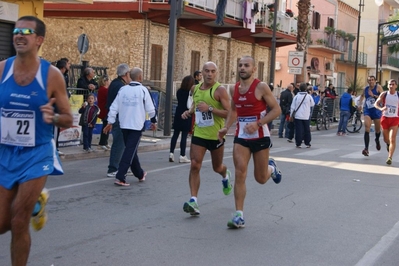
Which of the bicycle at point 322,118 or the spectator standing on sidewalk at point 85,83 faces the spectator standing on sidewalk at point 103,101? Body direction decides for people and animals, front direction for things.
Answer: the spectator standing on sidewalk at point 85,83

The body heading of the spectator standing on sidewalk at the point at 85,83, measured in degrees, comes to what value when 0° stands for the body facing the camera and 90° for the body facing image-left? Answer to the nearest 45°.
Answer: approximately 315°

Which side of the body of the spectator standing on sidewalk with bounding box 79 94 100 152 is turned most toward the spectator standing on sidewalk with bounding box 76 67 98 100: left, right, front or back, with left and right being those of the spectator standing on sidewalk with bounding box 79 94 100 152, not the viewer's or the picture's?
back

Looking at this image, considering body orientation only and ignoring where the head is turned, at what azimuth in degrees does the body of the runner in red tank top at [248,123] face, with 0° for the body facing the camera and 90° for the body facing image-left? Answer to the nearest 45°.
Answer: approximately 45°

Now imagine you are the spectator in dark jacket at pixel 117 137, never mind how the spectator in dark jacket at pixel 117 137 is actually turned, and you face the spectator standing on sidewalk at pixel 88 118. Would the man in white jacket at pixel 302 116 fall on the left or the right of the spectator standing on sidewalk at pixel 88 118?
right

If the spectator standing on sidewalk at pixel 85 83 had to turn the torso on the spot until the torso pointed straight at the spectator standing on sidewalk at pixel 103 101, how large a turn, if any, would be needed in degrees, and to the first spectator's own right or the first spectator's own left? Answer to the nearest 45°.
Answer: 0° — they already face them

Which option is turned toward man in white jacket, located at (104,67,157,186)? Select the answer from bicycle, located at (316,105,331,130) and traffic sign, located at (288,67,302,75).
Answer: the traffic sign
